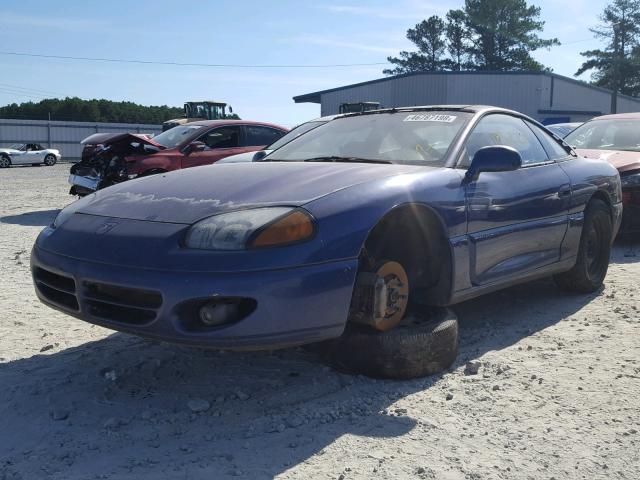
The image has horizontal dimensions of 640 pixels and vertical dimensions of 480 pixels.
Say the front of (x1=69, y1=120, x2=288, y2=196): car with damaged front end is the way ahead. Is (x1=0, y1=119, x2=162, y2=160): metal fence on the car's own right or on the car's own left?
on the car's own right

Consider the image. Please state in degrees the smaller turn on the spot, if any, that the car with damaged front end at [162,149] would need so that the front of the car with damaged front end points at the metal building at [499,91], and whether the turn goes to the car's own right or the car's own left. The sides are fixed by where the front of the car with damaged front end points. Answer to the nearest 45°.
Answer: approximately 180°

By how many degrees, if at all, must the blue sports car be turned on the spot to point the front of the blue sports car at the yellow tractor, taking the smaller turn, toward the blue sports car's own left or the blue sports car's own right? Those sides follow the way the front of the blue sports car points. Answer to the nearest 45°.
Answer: approximately 135° to the blue sports car's own right

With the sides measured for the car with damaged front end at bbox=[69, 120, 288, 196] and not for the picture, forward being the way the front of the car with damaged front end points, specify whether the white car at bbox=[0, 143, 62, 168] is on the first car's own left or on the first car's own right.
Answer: on the first car's own right

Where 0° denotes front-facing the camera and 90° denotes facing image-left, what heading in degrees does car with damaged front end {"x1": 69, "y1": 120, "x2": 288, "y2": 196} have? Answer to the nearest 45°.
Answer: approximately 45°

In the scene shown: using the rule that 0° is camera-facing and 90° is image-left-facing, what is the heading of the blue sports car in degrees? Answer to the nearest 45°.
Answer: approximately 45°

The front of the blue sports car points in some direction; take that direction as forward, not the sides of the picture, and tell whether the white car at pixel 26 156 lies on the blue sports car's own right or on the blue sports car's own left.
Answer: on the blue sports car's own right
